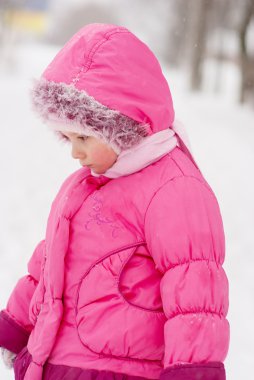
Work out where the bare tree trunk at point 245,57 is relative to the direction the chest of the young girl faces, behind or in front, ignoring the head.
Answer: behind

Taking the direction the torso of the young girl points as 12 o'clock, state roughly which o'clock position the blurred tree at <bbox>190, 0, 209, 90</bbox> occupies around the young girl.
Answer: The blurred tree is roughly at 5 o'clock from the young girl.
